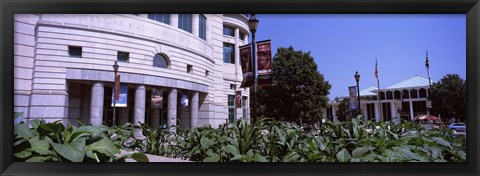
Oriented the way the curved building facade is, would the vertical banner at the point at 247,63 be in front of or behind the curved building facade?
in front

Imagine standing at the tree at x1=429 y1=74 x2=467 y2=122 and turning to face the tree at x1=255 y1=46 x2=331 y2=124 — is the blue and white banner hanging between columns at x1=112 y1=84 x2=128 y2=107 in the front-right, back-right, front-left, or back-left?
front-left

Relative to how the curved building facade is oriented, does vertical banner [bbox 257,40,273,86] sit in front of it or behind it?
in front

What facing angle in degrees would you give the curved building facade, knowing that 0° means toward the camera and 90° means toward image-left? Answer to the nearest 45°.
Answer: approximately 315°
